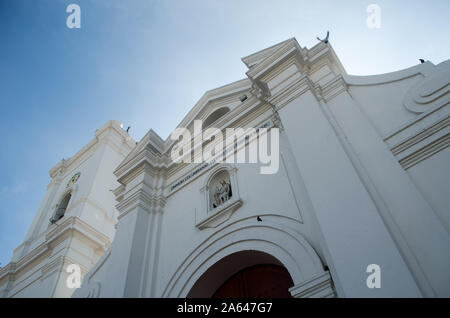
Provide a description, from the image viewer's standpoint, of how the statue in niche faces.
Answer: facing the viewer and to the left of the viewer
